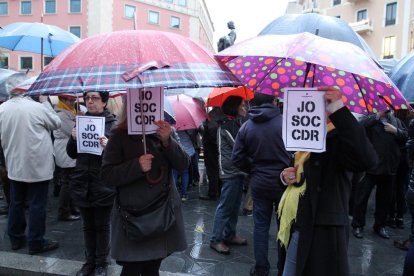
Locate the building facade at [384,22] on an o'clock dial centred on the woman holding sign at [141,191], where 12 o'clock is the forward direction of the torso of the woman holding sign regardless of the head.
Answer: The building facade is roughly at 7 o'clock from the woman holding sign.

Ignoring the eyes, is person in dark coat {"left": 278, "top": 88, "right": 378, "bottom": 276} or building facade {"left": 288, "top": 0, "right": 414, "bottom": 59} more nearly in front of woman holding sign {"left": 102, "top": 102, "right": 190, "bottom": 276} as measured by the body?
the person in dark coat
